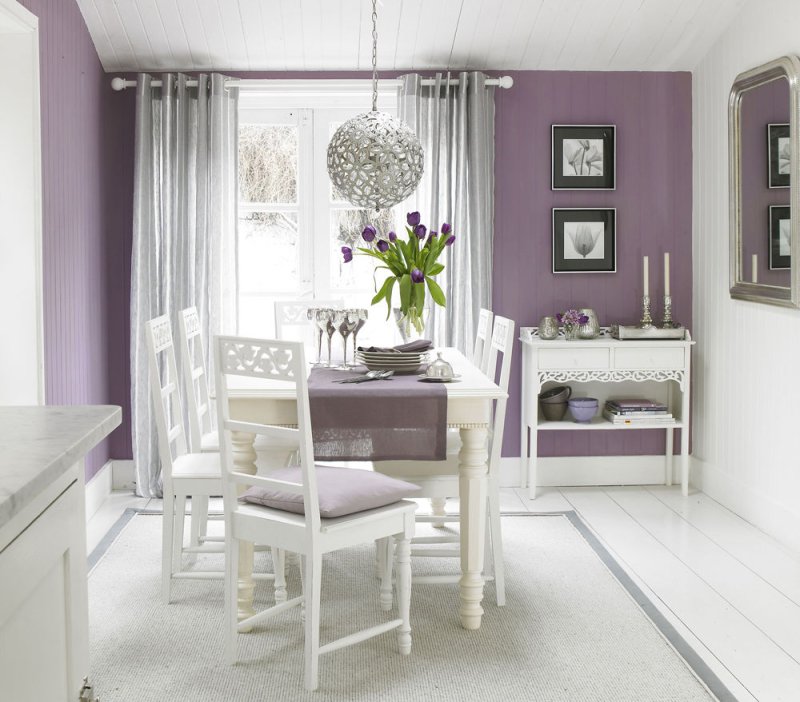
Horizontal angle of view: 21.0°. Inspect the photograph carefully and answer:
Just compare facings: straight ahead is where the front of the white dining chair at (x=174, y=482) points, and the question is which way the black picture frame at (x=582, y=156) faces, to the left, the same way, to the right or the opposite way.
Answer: to the right

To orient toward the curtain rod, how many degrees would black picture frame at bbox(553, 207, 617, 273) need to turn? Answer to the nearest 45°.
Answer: approximately 90° to its right

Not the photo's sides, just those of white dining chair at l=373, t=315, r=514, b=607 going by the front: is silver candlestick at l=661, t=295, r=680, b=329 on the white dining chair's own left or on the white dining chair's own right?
on the white dining chair's own right

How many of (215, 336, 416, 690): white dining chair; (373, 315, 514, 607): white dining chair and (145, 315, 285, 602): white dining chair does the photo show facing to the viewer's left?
1

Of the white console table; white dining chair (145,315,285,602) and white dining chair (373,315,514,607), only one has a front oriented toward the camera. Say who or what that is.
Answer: the white console table

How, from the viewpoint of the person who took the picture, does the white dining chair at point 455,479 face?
facing to the left of the viewer
